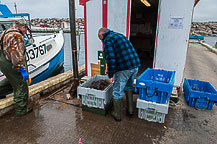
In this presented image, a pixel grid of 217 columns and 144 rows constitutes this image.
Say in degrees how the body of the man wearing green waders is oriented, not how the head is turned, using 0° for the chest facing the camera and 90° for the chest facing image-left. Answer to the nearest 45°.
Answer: approximately 270°

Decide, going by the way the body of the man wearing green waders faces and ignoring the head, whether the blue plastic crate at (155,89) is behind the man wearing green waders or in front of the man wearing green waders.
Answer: in front

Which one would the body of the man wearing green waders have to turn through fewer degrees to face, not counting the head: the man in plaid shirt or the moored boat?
the man in plaid shirt

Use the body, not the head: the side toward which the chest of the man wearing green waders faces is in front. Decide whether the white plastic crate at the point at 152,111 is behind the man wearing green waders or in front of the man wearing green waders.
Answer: in front

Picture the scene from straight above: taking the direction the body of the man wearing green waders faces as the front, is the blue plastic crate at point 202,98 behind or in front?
in front
